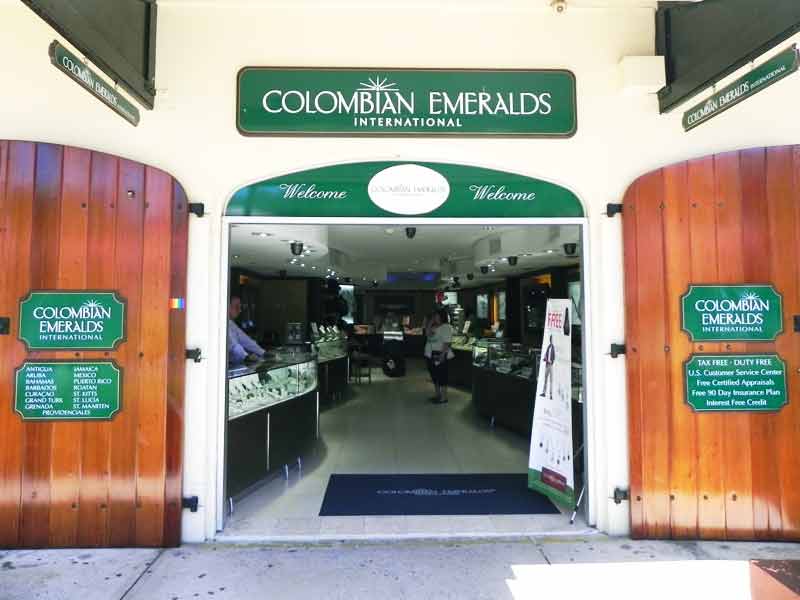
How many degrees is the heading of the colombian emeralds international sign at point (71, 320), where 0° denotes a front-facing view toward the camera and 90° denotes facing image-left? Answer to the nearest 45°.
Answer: approximately 0°

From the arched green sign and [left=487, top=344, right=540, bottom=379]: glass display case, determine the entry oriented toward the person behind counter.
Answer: the glass display case

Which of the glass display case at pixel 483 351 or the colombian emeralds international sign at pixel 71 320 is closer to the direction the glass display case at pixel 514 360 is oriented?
the colombian emeralds international sign

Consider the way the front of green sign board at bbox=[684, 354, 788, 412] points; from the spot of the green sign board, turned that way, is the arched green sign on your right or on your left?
on your right

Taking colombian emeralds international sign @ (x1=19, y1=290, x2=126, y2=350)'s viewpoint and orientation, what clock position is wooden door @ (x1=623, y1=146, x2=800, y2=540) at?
The wooden door is roughly at 10 o'clock from the colombian emeralds international sign.

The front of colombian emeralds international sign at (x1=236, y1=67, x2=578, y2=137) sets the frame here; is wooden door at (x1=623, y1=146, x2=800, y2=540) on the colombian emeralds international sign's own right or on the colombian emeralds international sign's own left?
on the colombian emeralds international sign's own left

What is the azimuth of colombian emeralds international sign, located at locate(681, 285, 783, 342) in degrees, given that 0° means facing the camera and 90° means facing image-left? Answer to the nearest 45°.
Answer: approximately 0°
